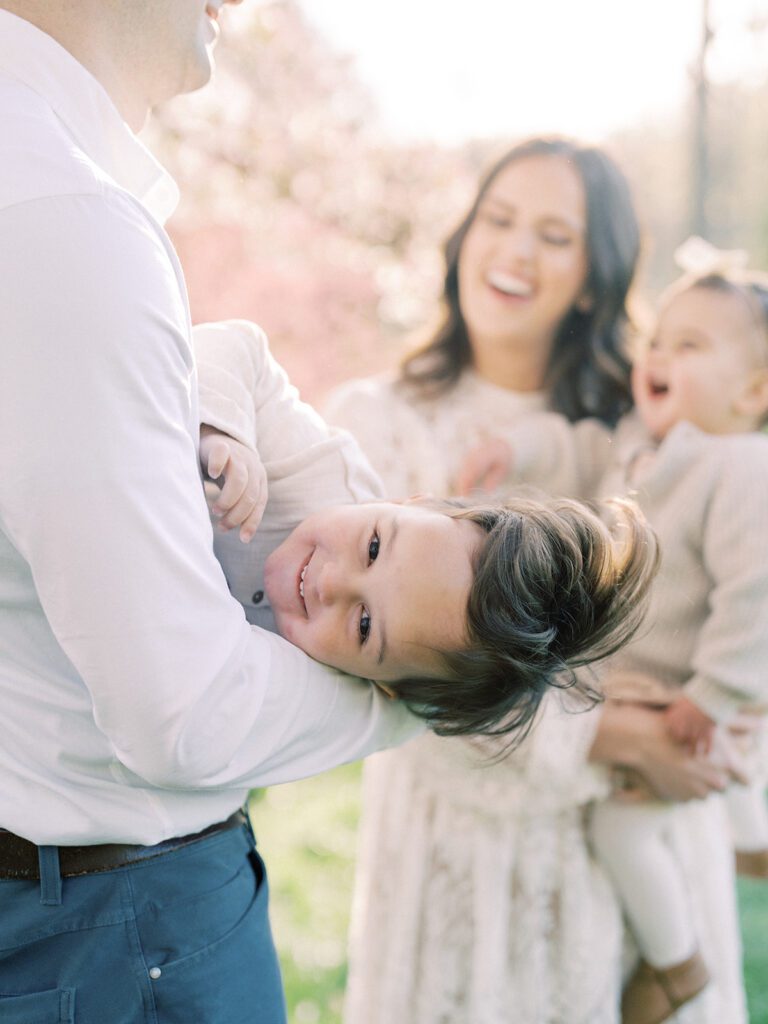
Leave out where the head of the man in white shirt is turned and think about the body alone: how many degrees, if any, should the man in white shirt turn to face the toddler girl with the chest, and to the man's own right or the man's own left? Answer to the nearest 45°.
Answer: approximately 45° to the man's own left

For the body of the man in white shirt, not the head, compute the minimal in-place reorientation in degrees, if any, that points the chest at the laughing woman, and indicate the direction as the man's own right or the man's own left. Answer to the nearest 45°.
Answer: approximately 45° to the man's own left

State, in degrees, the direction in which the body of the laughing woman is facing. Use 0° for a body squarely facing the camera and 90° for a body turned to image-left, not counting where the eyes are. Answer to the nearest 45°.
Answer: approximately 0°

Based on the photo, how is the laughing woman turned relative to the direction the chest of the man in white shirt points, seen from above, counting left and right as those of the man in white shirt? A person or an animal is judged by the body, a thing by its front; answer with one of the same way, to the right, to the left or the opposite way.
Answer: to the right

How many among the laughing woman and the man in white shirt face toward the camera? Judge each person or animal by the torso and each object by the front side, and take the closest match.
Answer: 1

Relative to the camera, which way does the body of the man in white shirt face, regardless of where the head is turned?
to the viewer's right
